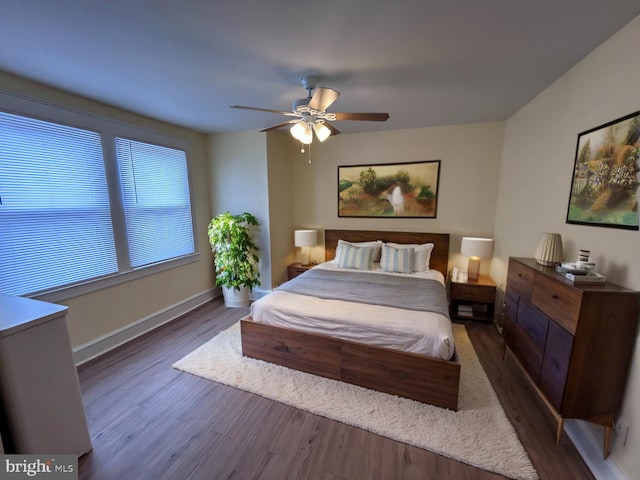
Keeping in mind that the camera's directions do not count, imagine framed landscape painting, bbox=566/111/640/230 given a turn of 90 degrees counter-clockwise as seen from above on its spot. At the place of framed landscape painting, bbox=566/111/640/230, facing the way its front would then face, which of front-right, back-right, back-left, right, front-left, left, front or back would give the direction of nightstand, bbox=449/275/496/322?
back

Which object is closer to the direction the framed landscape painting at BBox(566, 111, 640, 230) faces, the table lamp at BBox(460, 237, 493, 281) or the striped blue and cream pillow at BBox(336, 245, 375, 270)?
the striped blue and cream pillow

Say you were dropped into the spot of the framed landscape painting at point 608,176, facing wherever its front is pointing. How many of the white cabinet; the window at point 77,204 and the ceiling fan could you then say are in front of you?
3

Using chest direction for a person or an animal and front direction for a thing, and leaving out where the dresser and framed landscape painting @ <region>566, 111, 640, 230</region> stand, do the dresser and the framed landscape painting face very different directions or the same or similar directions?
same or similar directions

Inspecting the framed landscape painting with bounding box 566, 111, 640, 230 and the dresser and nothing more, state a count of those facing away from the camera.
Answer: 0

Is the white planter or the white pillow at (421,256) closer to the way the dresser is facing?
the white planter

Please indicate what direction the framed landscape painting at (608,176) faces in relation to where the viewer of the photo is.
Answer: facing the viewer and to the left of the viewer

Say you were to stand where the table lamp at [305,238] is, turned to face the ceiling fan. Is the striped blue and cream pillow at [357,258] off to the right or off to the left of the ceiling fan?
left

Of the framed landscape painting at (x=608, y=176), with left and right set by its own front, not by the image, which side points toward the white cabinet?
front

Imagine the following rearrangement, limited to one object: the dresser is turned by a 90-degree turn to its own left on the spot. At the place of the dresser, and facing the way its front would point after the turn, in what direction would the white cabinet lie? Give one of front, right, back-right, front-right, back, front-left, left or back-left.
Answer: right

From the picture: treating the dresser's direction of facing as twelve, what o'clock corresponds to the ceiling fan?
The ceiling fan is roughly at 1 o'clock from the dresser.
